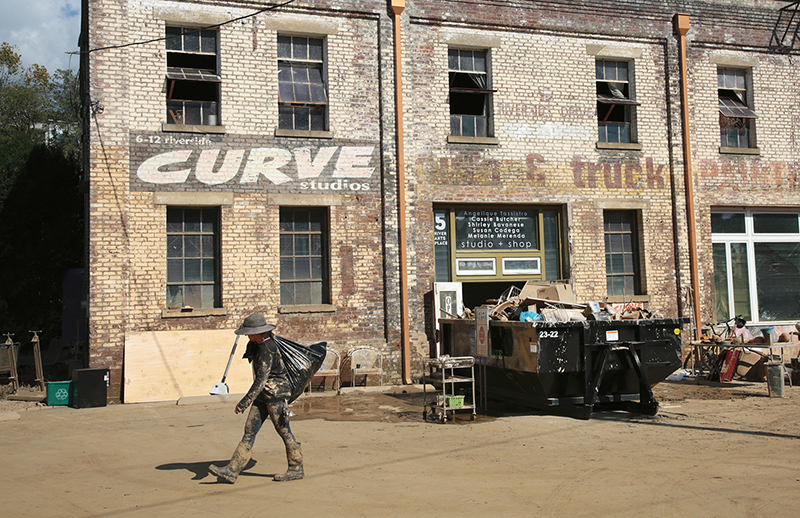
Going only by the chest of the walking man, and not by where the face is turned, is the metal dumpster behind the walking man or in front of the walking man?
behind

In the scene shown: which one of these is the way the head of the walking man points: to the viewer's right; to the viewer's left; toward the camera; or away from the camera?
to the viewer's left

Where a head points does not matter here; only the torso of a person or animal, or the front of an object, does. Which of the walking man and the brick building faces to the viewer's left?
the walking man

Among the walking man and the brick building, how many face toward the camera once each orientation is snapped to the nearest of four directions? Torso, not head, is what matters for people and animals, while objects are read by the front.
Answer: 1

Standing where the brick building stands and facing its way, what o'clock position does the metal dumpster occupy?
The metal dumpster is roughly at 11 o'clock from the brick building.

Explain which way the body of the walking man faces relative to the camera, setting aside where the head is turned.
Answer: to the viewer's left

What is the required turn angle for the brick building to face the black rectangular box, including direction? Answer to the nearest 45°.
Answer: approximately 45° to its right

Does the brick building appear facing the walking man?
yes

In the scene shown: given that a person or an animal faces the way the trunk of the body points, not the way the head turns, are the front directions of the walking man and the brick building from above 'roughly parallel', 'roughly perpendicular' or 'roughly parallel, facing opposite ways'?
roughly perpendicular

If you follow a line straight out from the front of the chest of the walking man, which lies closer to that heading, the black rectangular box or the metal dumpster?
the black rectangular box

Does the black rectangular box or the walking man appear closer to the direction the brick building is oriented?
the walking man
